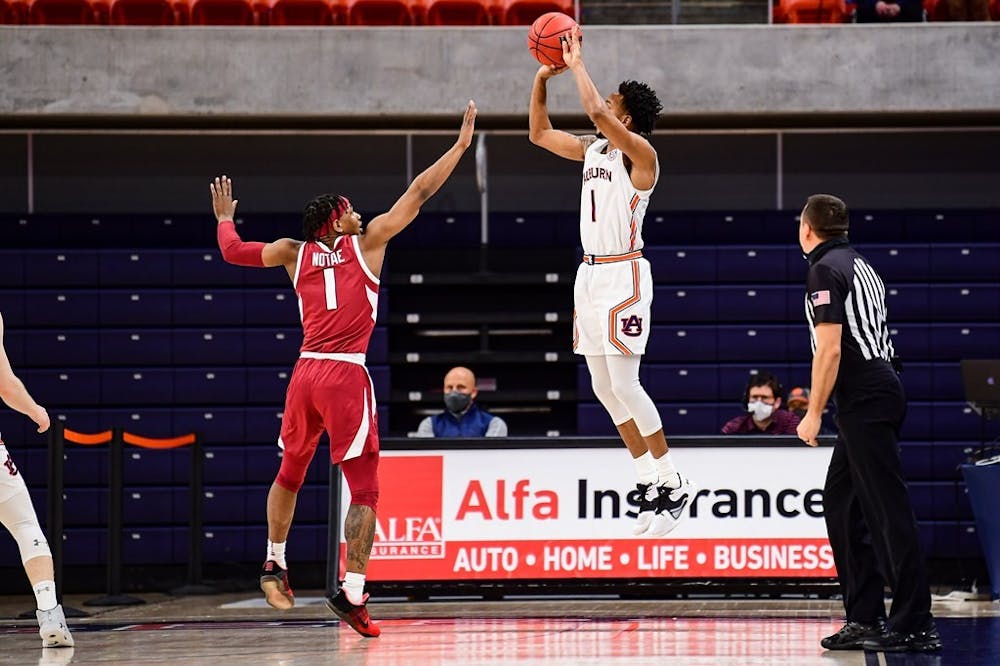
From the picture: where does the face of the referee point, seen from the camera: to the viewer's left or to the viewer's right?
to the viewer's left

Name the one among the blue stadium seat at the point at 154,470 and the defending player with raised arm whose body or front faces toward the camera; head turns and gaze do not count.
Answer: the blue stadium seat

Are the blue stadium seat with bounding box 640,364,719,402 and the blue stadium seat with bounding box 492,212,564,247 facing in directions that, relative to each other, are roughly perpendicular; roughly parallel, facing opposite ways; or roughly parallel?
roughly parallel

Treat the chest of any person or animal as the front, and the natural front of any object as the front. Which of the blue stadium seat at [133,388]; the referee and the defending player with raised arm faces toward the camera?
the blue stadium seat

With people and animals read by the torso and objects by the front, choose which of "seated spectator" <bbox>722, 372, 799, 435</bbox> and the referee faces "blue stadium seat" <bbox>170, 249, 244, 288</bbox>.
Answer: the referee

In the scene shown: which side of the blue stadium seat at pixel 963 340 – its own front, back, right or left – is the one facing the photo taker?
front

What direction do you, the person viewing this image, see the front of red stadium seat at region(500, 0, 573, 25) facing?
facing the viewer

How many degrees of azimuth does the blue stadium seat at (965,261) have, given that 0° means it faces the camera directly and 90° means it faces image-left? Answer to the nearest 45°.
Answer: approximately 0°

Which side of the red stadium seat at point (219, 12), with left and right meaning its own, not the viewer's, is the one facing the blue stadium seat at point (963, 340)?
left

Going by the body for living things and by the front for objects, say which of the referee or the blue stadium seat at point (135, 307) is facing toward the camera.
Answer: the blue stadium seat

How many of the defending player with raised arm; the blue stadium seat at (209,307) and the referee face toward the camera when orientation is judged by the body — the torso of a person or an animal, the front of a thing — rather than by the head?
1

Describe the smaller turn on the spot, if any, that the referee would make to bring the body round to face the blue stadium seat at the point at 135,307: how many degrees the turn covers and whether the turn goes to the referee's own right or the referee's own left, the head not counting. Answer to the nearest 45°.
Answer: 0° — they already face it

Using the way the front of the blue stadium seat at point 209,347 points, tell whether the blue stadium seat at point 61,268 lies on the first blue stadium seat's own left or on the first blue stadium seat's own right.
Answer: on the first blue stadium seat's own right

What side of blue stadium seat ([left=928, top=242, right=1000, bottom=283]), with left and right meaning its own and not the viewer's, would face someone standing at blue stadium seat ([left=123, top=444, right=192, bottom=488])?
right

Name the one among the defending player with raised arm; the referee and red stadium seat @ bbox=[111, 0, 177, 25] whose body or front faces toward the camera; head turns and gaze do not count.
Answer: the red stadium seat

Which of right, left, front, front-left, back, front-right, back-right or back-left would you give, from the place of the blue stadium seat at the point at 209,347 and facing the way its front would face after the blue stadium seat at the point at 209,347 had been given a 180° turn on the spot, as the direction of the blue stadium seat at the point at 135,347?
left

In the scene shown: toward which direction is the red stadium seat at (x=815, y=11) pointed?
toward the camera
